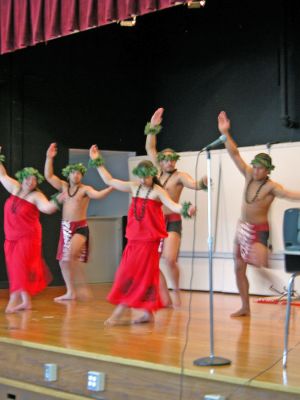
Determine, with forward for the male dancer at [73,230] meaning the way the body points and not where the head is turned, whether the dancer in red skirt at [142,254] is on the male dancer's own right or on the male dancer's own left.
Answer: on the male dancer's own left

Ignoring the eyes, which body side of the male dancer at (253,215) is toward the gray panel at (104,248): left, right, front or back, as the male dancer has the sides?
right

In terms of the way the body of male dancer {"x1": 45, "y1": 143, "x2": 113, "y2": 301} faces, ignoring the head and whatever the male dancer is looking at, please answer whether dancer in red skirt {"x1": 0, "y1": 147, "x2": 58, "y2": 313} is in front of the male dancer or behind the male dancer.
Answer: in front

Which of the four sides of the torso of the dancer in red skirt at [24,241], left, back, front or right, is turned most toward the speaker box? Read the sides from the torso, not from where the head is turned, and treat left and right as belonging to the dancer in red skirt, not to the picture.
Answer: left

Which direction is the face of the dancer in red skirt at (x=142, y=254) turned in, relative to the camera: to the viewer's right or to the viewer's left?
to the viewer's left

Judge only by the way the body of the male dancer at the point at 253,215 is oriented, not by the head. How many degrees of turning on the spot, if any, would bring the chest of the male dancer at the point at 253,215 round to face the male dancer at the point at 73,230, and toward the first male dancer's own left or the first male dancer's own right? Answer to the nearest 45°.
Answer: approximately 90° to the first male dancer's own right
